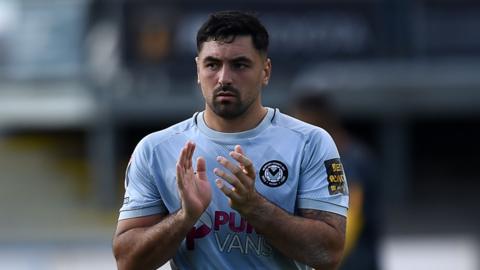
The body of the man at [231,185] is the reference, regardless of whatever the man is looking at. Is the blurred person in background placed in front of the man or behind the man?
behind

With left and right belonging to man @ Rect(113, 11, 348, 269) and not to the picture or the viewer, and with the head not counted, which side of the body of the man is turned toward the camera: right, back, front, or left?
front
